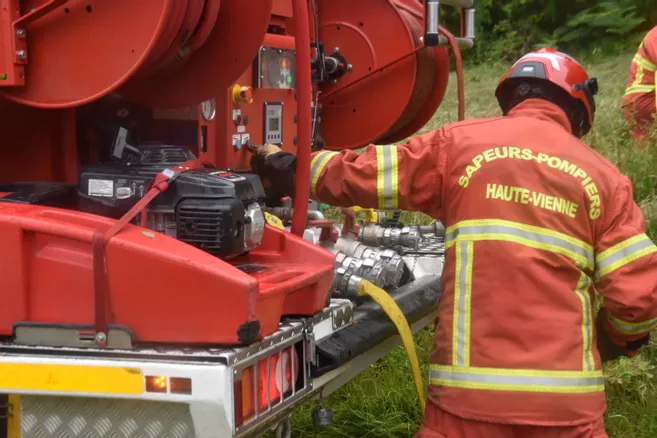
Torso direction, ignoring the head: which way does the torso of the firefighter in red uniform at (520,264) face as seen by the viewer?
away from the camera

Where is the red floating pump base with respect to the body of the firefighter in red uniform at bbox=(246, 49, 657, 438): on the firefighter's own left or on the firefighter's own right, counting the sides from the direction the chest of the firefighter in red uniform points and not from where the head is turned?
on the firefighter's own left

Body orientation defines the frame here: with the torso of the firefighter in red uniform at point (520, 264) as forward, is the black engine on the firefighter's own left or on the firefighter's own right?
on the firefighter's own left

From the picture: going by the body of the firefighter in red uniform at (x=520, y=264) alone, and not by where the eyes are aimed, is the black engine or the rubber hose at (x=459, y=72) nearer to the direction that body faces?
the rubber hose

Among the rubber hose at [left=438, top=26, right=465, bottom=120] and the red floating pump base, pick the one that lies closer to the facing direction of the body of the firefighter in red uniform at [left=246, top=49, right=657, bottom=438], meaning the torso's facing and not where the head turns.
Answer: the rubber hose

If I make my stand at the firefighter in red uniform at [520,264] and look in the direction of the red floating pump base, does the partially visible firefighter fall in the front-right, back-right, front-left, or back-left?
back-right

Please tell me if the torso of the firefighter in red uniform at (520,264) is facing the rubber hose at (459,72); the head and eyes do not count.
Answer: yes
